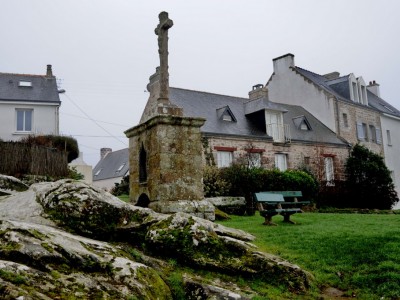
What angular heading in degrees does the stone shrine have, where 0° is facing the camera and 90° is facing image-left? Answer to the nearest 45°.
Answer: approximately 45°

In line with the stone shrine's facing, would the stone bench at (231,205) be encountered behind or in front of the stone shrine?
behind

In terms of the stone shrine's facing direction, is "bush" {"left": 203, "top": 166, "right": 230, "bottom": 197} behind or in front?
behind

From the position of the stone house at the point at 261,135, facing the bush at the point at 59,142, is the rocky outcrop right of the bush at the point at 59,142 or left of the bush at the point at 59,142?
left

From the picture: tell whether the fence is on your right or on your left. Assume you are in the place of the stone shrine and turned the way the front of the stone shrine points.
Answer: on your right

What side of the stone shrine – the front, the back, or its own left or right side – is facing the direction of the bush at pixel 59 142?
right

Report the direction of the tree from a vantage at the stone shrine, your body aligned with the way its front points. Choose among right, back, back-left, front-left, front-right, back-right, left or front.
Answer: back

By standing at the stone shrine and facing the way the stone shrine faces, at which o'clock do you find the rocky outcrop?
The rocky outcrop is roughly at 11 o'clock from the stone shrine.
